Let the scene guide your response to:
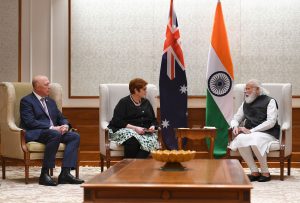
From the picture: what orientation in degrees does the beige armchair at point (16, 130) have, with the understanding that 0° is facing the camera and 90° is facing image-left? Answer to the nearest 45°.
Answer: approximately 315°

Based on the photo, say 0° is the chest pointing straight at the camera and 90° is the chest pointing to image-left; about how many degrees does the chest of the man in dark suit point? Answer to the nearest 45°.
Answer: approximately 315°

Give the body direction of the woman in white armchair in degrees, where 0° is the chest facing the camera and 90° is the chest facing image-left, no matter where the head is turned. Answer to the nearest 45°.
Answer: approximately 315°

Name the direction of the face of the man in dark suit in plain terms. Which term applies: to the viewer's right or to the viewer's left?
to the viewer's right

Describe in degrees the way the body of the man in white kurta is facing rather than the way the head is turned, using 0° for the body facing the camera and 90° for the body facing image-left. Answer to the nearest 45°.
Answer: approximately 45°
